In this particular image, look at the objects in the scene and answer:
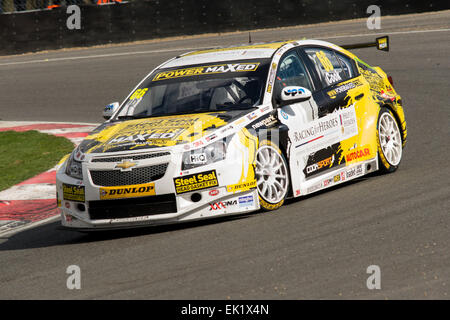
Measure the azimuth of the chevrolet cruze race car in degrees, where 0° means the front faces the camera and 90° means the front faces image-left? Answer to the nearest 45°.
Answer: approximately 45°

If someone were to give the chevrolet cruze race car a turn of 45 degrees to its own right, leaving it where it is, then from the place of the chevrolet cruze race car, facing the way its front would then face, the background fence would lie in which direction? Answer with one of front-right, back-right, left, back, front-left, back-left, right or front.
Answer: right
